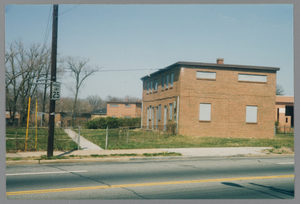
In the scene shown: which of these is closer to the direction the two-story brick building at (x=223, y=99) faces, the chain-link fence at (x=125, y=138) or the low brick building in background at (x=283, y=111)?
the chain-link fence

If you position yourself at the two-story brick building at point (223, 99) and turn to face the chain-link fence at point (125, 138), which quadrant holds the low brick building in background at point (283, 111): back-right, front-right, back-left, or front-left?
back-right

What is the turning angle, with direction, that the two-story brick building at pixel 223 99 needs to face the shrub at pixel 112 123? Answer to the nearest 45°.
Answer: approximately 45° to its right
